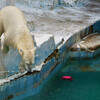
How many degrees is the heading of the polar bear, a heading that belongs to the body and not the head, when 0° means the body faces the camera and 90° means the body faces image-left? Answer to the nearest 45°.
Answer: approximately 315°
